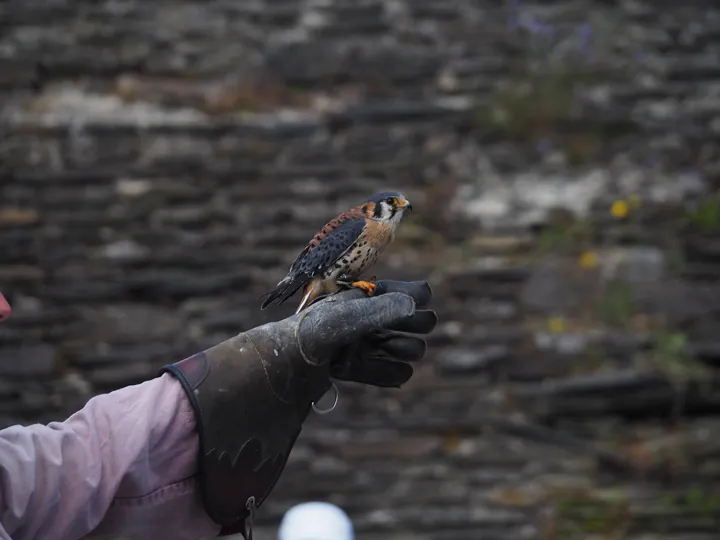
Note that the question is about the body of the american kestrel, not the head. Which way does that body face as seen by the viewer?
to the viewer's right

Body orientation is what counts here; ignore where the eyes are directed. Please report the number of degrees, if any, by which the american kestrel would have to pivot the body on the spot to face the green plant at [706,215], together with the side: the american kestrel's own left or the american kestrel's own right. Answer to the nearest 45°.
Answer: approximately 45° to the american kestrel's own left

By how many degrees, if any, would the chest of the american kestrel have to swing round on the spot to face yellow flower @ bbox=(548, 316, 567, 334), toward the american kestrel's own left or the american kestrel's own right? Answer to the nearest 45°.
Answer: approximately 45° to the american kestrel's own left

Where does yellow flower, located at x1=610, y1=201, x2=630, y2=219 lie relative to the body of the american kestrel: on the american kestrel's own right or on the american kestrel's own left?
on the american kestrel's own left
